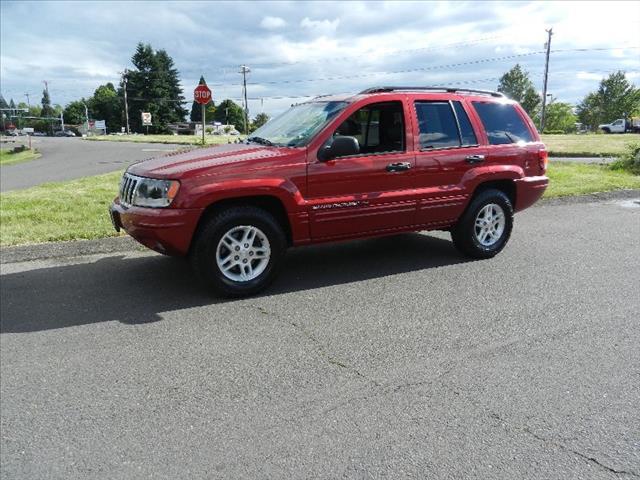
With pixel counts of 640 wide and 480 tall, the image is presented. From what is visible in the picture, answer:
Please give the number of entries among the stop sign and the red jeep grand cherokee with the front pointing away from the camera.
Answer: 0

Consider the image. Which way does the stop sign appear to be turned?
toward the camera

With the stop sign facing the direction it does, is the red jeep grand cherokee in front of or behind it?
in front

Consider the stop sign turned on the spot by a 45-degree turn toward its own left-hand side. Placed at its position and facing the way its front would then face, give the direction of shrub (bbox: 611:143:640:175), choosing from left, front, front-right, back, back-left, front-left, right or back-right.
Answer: front

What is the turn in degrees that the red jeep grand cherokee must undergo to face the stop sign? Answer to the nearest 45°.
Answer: approximately 135° to its right

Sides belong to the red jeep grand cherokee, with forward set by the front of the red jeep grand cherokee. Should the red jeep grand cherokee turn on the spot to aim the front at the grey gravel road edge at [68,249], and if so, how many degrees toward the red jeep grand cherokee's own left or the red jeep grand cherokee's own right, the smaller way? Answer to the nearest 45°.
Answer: approximately 45° to the red jeep grand cherokee's own right

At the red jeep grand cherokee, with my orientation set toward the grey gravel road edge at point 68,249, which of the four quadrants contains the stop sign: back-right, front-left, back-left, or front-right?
front-right

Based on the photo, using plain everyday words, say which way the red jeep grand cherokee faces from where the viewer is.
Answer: facing the viewer and to the left of the viewer

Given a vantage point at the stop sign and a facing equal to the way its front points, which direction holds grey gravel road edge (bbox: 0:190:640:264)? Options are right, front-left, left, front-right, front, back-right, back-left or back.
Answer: front

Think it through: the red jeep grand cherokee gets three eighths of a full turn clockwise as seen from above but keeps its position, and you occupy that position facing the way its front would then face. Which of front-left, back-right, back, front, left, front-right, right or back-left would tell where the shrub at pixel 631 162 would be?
front-right
